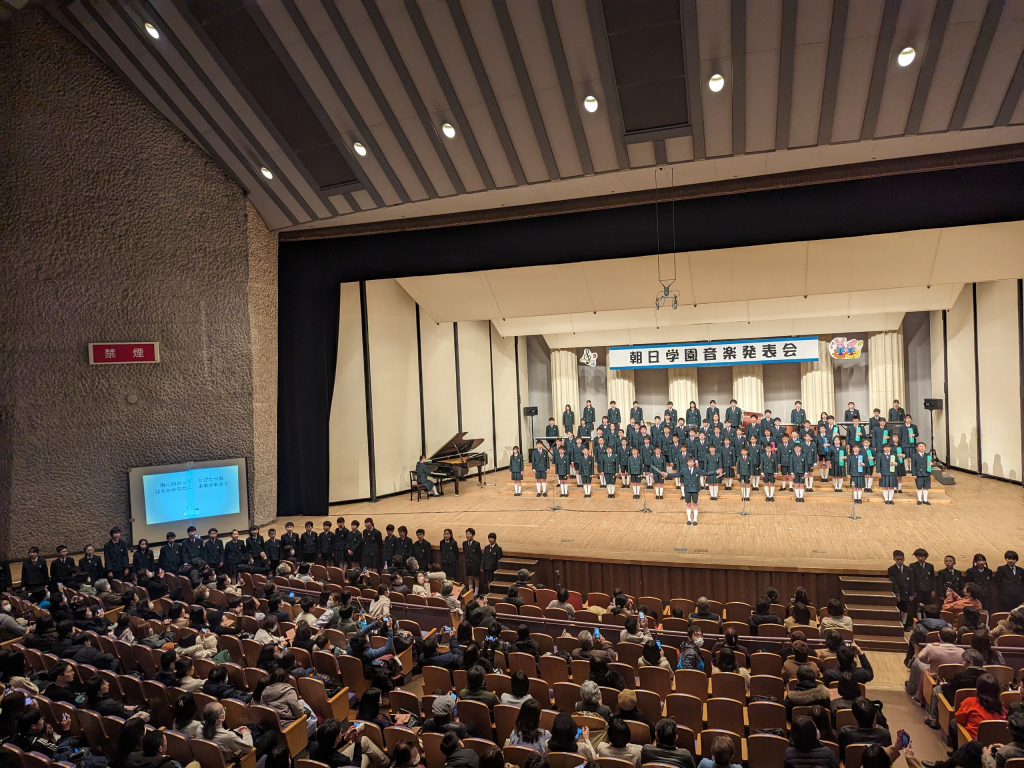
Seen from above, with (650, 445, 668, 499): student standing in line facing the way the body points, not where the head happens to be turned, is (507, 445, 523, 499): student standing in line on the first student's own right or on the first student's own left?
on the first student's own right

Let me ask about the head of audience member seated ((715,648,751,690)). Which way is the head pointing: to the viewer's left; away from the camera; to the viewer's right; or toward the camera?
away from the camera

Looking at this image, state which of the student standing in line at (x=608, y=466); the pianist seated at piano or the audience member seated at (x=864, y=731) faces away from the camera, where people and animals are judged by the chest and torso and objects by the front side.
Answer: the audience member seated

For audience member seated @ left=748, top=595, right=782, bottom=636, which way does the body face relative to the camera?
away from the camera

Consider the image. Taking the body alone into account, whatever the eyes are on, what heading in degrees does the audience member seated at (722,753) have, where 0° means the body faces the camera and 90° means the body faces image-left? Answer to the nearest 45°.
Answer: approximately 180°

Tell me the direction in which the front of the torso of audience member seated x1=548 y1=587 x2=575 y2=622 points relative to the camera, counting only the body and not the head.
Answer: away from the camera

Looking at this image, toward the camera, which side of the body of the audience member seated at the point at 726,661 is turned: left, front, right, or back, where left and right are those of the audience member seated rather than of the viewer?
back

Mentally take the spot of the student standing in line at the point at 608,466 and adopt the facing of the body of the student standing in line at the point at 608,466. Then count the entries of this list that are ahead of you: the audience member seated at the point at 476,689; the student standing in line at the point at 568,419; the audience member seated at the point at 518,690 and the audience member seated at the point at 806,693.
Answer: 3

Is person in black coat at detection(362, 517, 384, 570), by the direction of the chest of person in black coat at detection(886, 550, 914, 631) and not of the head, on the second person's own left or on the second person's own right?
on the second person's own right

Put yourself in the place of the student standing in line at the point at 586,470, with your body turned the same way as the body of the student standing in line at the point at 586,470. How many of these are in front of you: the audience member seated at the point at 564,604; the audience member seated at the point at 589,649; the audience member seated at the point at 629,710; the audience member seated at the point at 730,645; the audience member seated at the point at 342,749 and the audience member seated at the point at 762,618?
6

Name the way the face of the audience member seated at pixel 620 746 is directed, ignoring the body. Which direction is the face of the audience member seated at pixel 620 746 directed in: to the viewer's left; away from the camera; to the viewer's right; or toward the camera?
away from the camera

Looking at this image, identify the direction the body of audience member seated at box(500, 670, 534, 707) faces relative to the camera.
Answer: away from the camera

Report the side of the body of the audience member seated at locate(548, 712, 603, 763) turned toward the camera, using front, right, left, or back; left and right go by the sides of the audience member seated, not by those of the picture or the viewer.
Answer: back

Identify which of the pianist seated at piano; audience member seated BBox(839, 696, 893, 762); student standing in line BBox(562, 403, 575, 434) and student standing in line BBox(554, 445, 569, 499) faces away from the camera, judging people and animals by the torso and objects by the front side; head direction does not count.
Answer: the audience member seated
